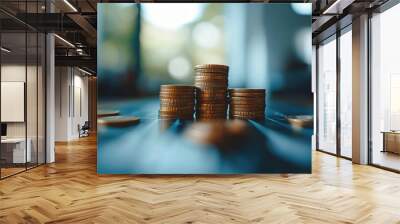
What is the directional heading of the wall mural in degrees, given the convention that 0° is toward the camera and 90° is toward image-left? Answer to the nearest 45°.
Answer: approximately 0°

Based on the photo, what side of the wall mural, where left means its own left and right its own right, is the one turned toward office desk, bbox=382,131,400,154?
left

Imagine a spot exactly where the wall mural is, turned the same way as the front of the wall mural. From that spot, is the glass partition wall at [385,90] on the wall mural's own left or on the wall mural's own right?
on the wall mural's own left

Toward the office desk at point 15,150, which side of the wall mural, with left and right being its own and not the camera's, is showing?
right
